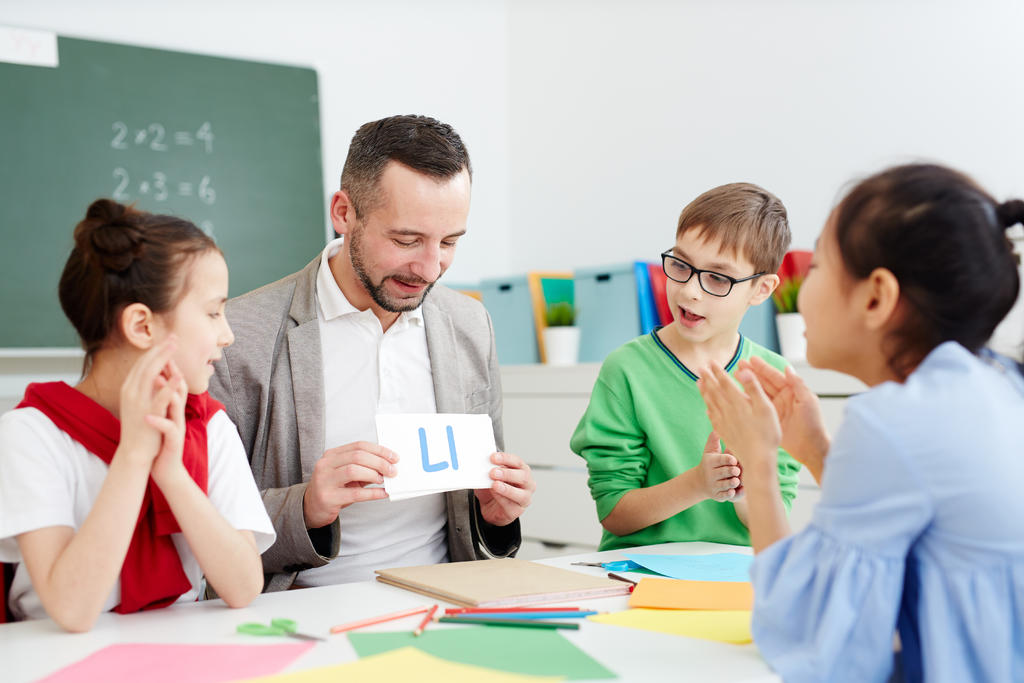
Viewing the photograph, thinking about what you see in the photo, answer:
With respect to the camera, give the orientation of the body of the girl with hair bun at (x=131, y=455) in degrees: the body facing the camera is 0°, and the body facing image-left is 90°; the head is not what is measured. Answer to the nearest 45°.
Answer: approximately 315°

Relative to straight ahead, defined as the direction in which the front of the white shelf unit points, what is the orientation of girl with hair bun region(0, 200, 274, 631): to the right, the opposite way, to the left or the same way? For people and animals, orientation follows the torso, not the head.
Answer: to the left

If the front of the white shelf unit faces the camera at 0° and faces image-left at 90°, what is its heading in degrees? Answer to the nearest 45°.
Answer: approximately 0°

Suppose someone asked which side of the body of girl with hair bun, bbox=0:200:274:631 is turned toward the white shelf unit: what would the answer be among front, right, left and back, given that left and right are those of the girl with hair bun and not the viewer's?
left

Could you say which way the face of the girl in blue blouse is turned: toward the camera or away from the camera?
away from the camera

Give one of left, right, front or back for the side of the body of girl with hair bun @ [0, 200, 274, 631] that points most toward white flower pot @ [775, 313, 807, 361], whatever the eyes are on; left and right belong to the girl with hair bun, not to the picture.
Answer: left
